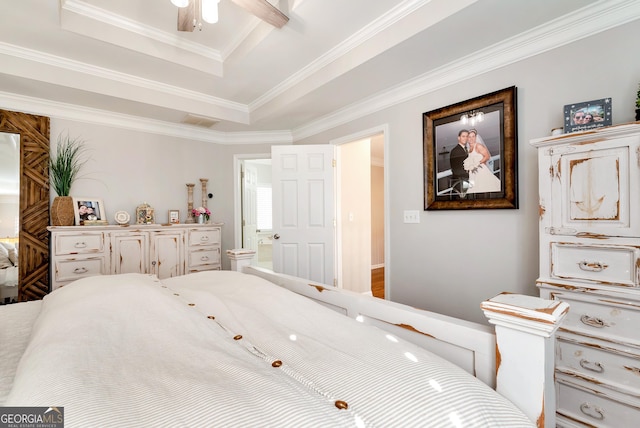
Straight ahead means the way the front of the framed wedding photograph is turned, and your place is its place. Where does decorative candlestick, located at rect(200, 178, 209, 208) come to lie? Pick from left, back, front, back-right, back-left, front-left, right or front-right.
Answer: front-right

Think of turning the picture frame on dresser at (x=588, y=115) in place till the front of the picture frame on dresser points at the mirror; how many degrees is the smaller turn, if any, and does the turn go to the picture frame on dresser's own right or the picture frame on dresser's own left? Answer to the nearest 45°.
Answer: approximately 45° to the picture frame on dresser's own right

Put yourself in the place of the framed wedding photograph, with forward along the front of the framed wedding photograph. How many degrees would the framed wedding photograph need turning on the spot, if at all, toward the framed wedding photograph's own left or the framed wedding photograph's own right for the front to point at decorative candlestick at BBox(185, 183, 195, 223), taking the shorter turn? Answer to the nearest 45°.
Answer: approximately 45° to the framed wedding photograph's own right

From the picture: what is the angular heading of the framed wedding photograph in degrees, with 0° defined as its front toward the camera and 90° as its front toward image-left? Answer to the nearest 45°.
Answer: approximately 45°

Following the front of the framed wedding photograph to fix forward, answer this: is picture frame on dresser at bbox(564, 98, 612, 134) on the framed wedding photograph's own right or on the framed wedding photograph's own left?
on the framed wedding photograph's own left

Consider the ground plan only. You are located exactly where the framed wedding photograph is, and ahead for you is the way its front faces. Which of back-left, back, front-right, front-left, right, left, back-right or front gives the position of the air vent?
front-right

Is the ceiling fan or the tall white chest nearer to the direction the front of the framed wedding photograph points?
the ceiling fan

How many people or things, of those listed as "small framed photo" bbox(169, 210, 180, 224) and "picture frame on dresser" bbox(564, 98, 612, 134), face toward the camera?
2

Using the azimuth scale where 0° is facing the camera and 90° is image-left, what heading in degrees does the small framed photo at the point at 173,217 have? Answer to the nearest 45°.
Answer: approximately 0°

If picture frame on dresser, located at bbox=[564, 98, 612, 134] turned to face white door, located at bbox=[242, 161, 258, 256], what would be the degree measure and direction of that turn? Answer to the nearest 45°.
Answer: approximately 90° to its right

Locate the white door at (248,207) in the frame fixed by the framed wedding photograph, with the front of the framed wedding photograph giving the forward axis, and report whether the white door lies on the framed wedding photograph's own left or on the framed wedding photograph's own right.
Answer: on the framed wedding photograph's own right
